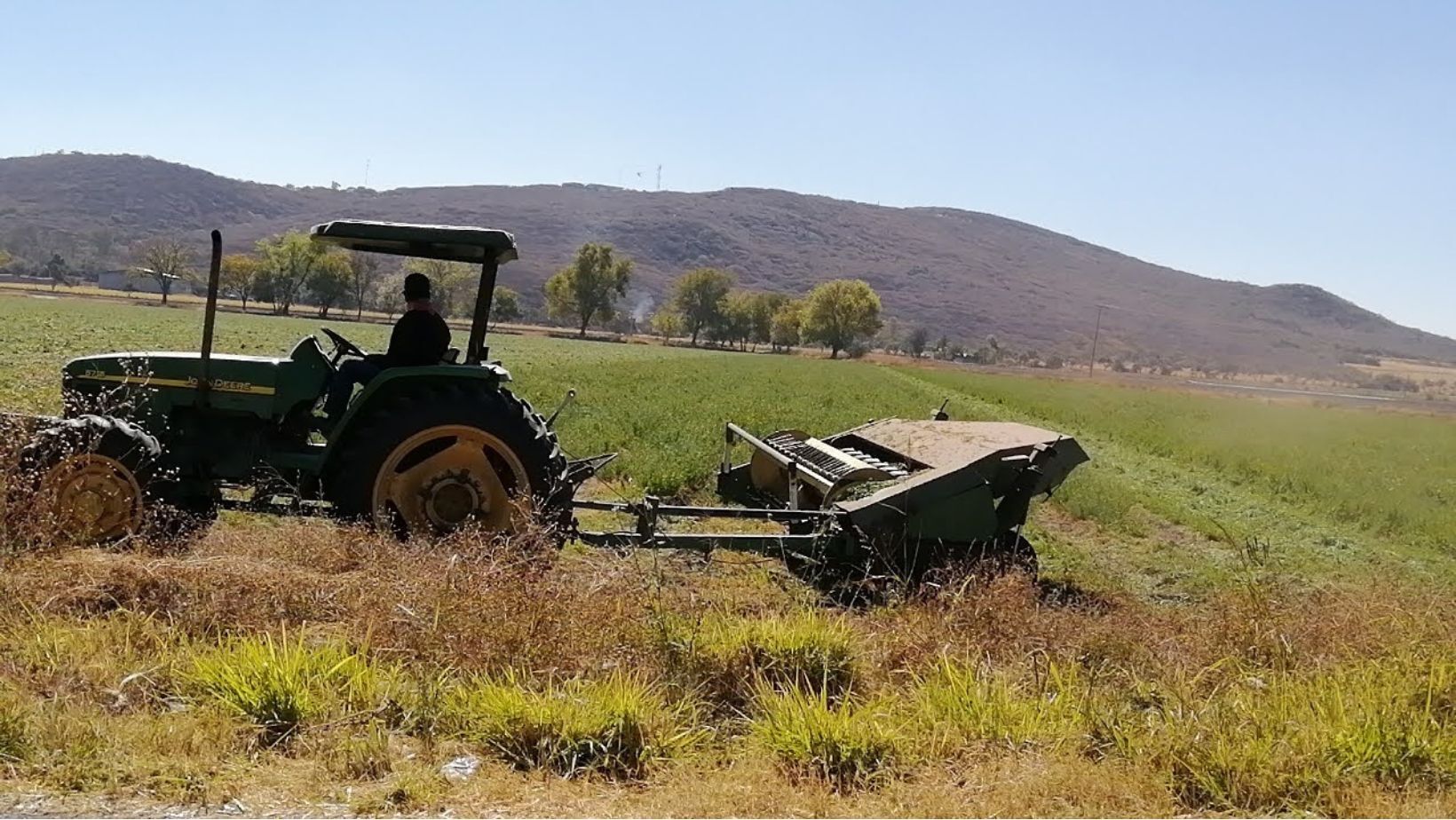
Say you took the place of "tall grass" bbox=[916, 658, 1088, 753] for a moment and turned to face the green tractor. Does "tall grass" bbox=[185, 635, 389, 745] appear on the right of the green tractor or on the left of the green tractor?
left

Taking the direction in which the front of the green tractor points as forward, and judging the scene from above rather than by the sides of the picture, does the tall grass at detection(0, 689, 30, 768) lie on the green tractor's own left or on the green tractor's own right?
on the green tractor's own left

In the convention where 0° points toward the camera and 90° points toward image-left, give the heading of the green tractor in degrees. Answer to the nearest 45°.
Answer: approximately 90°

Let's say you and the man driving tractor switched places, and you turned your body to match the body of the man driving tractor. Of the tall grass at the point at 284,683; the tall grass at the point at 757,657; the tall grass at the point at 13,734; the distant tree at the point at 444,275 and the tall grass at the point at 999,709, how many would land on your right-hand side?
1

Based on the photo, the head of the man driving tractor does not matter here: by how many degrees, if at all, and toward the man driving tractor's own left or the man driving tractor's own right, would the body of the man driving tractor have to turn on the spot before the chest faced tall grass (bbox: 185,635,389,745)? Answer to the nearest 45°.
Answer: approximately 90° to the man driving tractor's own left

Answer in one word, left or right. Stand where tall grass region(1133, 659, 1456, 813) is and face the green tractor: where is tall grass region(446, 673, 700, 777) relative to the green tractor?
left

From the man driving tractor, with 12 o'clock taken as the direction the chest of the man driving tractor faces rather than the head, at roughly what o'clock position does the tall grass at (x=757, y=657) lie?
The tall grass is roughly at 8 o'clock from the man driving tractor.

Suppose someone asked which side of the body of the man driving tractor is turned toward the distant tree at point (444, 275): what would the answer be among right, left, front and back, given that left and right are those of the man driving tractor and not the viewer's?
right

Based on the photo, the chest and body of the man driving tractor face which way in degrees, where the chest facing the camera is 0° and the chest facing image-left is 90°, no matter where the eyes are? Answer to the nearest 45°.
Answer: approximately 90°

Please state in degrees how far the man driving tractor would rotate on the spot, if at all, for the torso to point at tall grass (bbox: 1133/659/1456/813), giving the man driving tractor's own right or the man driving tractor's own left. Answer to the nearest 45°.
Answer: approximately 135° to the man driving tractor's own left

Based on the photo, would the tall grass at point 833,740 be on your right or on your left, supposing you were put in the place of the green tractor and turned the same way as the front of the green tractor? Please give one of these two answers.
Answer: on your left
